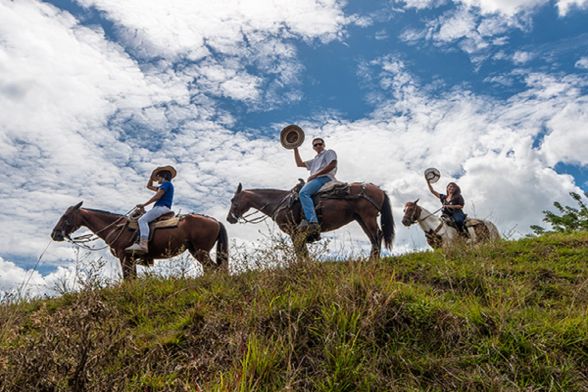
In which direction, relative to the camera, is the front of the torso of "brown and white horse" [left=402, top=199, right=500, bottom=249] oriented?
to the viewer's left

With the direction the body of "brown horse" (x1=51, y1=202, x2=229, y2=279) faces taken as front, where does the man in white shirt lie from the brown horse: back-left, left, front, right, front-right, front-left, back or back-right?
back-left

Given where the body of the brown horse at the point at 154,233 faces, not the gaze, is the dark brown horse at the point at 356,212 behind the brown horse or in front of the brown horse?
behind

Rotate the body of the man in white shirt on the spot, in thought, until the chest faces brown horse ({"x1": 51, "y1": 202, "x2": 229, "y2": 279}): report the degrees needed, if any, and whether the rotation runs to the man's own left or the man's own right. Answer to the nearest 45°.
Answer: approximately 45° to the man's own right

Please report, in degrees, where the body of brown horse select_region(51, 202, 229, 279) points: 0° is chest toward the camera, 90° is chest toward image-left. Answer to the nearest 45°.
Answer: approximately 90°

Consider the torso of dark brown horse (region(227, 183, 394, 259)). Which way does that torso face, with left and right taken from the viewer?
facing to the left of the viewer

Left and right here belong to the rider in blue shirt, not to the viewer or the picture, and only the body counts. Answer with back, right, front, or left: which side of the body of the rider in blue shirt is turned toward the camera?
left

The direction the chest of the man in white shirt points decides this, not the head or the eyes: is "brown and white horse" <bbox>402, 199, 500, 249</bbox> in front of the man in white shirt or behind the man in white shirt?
behind

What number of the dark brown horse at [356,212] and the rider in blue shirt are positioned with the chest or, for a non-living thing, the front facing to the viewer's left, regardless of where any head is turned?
2

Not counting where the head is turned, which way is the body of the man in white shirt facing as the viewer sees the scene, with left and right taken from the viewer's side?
facing the viewer and to the left of the viewer

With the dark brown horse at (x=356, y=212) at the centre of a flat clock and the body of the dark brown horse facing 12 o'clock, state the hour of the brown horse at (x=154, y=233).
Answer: The brown horse is roughly at 12 o'clock from the dark brown horse.
